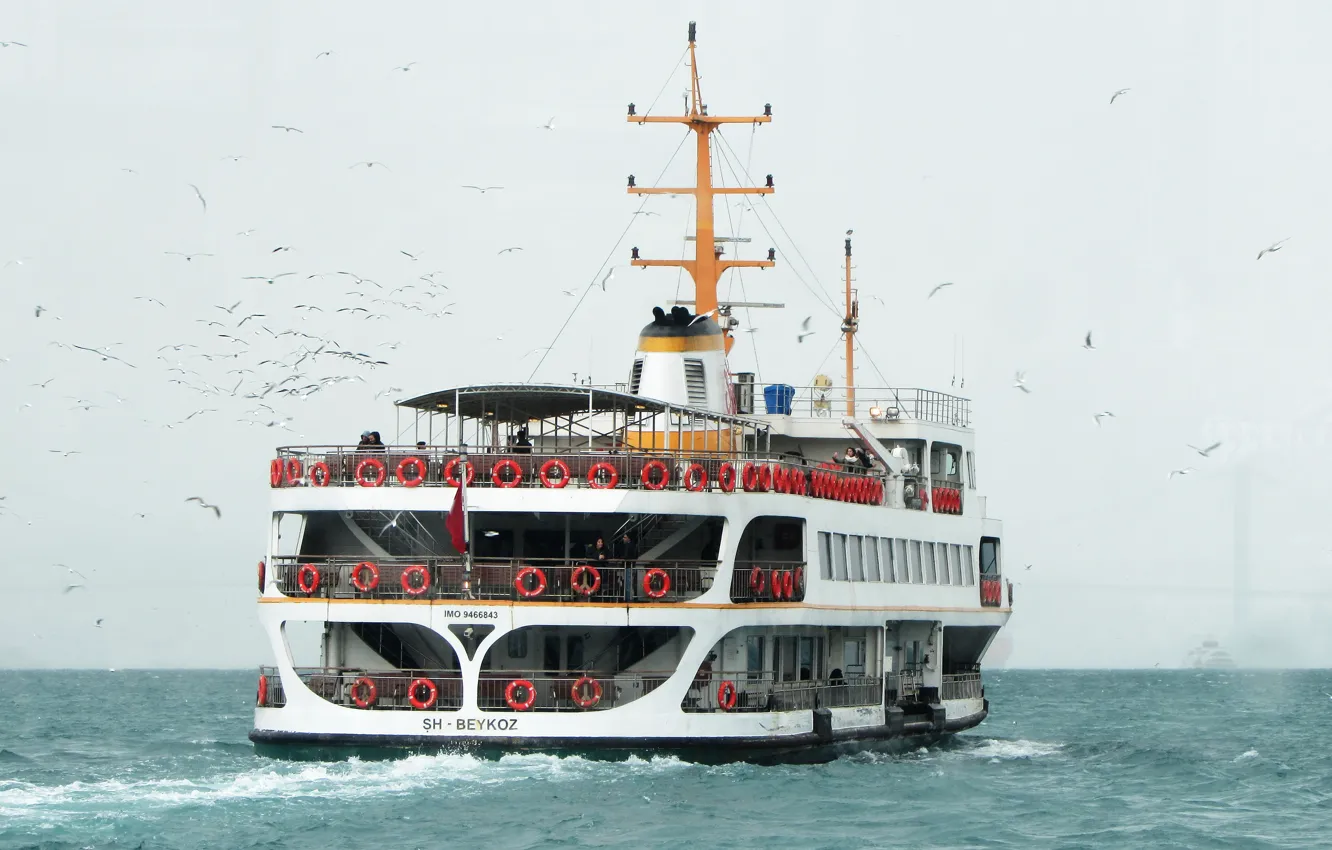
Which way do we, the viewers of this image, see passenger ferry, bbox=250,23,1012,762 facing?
facing away from the viewer and to the right of the viewer

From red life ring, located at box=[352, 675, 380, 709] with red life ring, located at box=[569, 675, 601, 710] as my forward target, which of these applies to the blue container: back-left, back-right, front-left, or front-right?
front-left
